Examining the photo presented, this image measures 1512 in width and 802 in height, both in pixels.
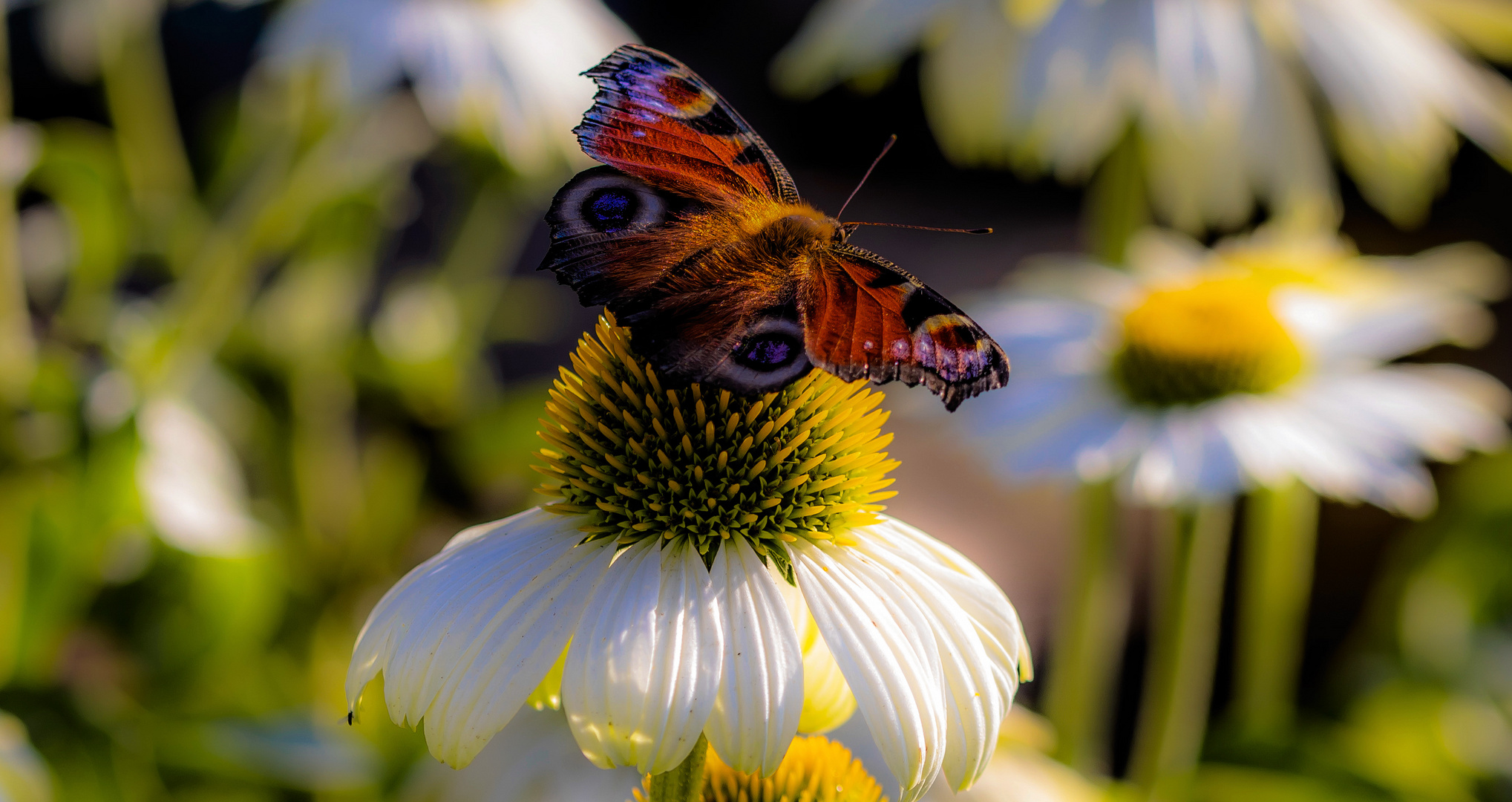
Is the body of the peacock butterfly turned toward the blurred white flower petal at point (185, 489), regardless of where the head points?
no

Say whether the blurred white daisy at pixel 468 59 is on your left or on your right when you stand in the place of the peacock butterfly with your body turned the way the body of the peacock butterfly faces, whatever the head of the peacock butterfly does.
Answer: on your left

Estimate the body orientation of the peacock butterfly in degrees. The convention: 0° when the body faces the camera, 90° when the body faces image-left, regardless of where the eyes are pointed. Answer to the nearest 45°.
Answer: approximately 225°

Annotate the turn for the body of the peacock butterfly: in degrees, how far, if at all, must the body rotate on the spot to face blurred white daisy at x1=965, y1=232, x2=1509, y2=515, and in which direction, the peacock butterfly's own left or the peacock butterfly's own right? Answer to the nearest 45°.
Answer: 0° — it already faces it

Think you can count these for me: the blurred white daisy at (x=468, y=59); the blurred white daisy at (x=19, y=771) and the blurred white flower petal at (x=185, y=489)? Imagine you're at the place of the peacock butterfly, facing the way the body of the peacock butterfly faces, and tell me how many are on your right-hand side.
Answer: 0

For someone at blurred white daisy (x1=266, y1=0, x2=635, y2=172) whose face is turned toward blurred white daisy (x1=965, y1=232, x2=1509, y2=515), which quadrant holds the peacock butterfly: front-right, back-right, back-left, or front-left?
front-right

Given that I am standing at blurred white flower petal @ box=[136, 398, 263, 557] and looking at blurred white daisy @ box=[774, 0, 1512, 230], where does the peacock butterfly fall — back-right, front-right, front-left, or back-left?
front-right

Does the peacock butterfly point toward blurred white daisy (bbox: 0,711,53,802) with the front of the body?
no

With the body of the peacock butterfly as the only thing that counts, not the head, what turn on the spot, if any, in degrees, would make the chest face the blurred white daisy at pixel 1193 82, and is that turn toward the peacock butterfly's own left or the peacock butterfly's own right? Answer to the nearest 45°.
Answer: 0° — it already faces it
